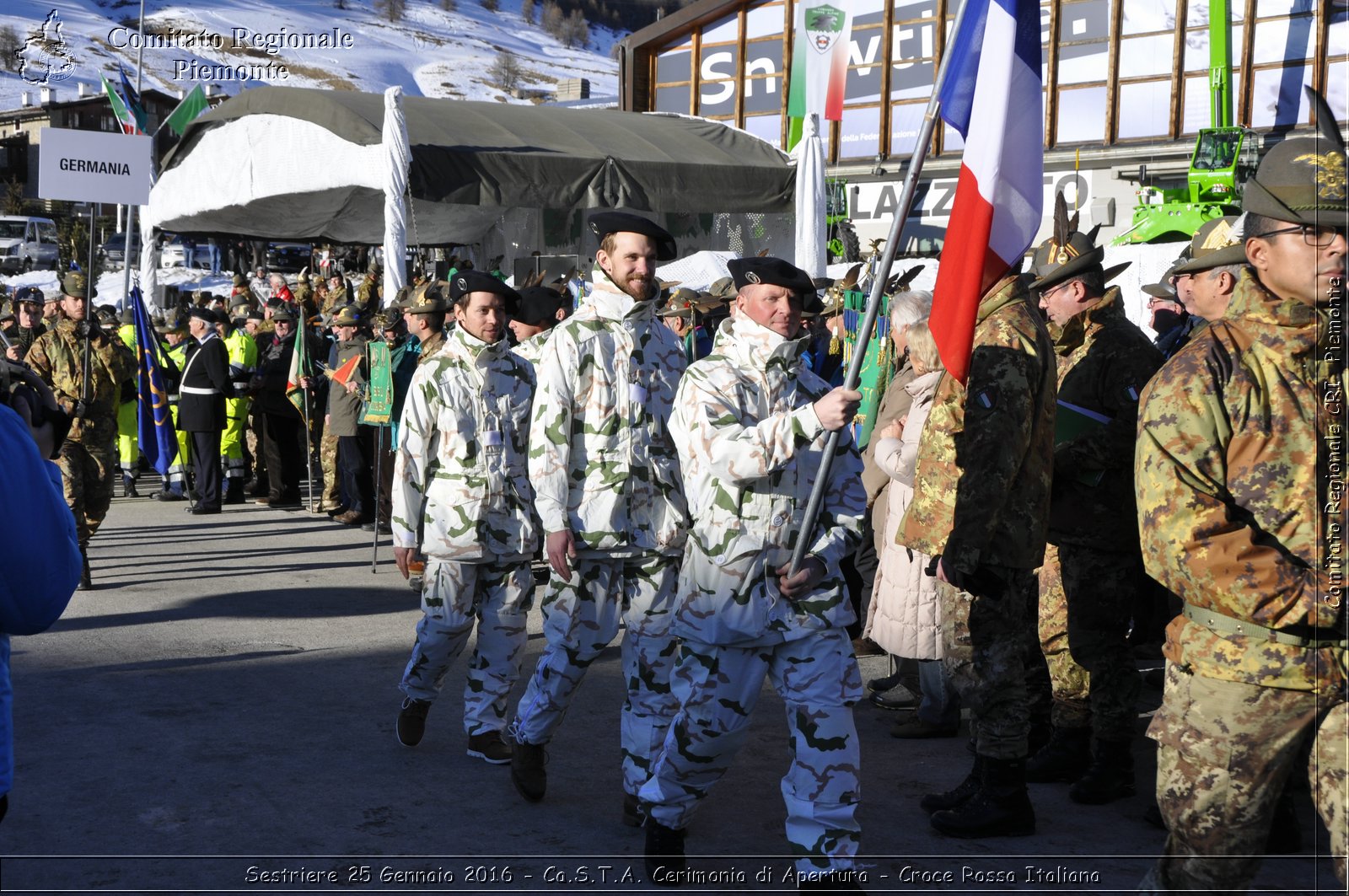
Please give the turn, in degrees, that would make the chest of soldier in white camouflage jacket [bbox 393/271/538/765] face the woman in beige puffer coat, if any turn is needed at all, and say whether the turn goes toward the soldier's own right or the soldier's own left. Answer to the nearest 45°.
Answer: approximately 45° to the soldier's own left

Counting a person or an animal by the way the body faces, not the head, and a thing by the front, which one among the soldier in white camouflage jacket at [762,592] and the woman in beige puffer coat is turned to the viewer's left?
the woman in beige puffer coat

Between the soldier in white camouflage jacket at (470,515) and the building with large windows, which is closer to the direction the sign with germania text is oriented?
the soldier in white camouflage jacket

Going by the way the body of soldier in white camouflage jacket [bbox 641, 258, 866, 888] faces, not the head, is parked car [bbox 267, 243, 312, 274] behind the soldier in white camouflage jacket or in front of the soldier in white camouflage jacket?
behind

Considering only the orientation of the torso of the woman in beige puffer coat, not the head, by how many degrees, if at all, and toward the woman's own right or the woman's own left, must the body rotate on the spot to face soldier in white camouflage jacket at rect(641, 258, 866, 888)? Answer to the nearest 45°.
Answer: approximately 90° to the woman's own left

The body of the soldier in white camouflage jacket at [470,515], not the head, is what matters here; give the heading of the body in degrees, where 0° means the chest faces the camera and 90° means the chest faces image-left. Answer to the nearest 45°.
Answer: approximately 315°

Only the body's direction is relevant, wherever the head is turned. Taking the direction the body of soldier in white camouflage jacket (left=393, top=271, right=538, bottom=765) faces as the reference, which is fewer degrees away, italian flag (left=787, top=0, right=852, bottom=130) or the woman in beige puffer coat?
the woman in beige puffer coat

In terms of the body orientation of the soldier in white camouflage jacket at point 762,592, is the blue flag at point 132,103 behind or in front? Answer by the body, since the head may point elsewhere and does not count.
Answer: behind

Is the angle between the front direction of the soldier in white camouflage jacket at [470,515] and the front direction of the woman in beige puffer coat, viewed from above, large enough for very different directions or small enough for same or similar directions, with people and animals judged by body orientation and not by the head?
very different directions

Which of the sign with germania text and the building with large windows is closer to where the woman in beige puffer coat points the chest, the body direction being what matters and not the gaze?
the sign with germania text

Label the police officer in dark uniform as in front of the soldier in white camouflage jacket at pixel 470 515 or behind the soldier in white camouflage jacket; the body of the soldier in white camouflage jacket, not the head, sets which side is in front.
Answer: behind

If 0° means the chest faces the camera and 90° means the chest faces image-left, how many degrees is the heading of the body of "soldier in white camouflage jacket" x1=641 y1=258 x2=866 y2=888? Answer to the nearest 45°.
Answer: approximately 315°

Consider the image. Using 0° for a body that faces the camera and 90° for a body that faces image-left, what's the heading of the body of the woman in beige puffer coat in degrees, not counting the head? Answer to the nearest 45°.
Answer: approximately 90°

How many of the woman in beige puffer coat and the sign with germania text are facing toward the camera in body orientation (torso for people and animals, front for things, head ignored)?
1
